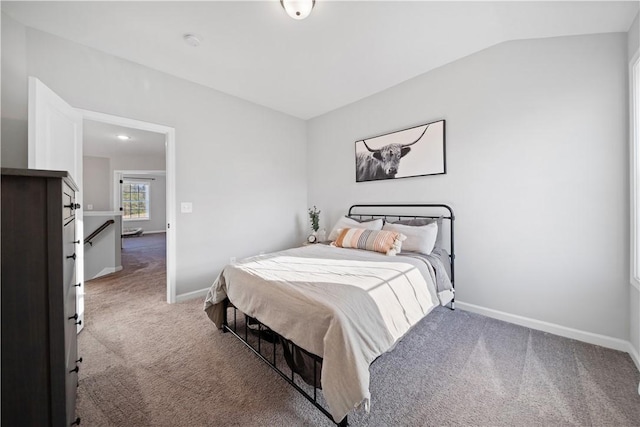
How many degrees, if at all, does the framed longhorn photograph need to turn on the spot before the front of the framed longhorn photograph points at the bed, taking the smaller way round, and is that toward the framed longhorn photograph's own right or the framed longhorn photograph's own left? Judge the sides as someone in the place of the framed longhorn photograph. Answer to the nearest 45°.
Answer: approximately 45° to the framed longhorn photograph's own left

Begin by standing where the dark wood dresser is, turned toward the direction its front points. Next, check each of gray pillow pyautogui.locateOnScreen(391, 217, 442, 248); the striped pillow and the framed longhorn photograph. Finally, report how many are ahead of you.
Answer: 3

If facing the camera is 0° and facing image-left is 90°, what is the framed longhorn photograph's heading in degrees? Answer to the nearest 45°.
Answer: approximately 45°

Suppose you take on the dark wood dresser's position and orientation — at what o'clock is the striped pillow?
The striped pillow is roughly at 12 o'clock from the dark wood dresser.

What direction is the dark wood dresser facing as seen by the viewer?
to the viewer's right

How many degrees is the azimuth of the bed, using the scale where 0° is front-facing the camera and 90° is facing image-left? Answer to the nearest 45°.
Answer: approximately 45°

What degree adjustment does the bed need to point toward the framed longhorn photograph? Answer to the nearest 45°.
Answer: approximately 180°

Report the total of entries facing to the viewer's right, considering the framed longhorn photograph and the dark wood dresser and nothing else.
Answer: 1

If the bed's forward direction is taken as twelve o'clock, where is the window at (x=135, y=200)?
The window is roughly at 3 o'clock from the bed.
